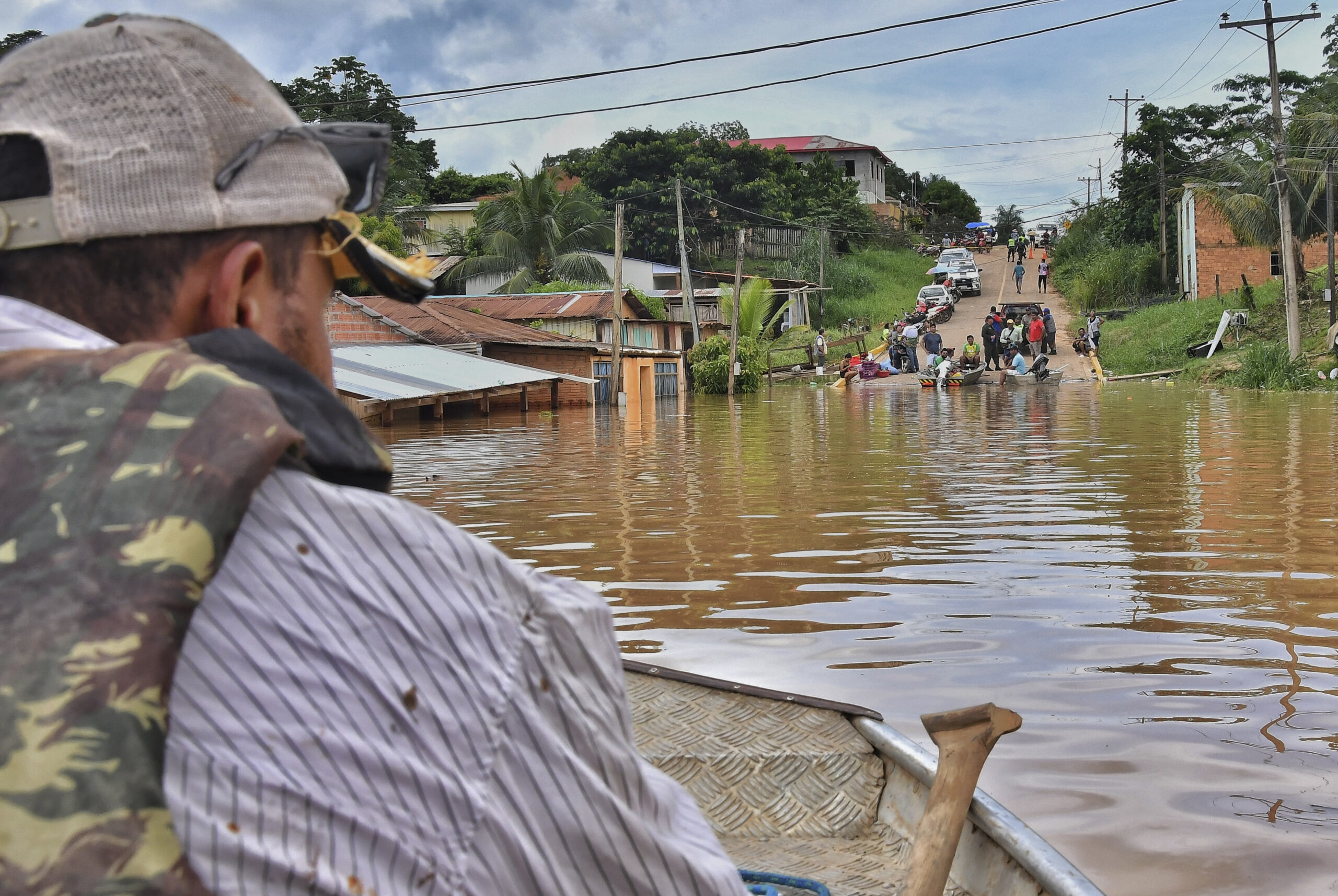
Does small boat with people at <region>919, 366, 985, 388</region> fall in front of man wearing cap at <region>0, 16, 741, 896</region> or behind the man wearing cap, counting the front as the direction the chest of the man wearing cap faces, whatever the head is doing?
in front

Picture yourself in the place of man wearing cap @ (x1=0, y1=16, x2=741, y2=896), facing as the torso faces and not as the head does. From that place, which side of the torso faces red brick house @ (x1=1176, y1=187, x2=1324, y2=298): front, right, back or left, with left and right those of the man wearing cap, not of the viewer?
front

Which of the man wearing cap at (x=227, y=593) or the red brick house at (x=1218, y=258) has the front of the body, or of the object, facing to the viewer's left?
the red brick house

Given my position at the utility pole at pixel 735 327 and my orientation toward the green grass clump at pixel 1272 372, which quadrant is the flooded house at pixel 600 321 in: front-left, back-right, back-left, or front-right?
back-right

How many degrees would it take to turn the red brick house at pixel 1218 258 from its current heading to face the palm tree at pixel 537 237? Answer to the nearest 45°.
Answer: approximately 45° to its left

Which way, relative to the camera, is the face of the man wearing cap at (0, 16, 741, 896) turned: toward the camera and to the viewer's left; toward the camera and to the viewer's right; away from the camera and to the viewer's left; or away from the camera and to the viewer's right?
away from the camera and to the viewer's right

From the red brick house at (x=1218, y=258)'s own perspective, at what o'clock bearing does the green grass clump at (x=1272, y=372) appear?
The green grass clump is roughly at 9 o'clock from the red brick house.

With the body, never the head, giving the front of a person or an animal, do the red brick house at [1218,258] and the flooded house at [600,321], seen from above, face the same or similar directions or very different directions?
very different directions

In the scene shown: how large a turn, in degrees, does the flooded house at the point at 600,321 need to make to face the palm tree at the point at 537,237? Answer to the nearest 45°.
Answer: approximately 135° to its left

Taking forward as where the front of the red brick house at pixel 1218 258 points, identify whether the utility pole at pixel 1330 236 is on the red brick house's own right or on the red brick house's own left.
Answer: on the red brick house's own left

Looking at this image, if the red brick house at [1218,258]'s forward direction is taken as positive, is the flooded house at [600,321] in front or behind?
in front

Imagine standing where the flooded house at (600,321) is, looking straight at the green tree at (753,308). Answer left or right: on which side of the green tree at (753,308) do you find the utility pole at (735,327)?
right

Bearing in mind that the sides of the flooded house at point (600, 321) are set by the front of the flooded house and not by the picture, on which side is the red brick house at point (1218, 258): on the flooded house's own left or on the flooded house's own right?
on the flooded house's own left

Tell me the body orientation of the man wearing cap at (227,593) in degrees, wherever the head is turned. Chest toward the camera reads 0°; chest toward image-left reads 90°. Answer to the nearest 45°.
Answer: approximately 225°

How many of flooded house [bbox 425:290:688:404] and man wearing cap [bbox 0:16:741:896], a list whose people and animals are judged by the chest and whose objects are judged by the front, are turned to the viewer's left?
0

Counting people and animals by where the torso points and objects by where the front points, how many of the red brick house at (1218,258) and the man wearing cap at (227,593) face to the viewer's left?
1

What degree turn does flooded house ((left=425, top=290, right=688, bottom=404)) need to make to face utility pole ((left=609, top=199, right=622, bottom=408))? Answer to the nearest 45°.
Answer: approximately 45° to its right

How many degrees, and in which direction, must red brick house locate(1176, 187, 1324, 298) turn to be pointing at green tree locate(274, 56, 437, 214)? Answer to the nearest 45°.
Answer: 0° — it already faces it

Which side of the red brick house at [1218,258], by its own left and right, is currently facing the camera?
left

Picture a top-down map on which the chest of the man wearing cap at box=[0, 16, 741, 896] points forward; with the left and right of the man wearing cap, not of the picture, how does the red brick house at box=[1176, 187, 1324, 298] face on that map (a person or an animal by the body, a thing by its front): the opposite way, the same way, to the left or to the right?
to the left
